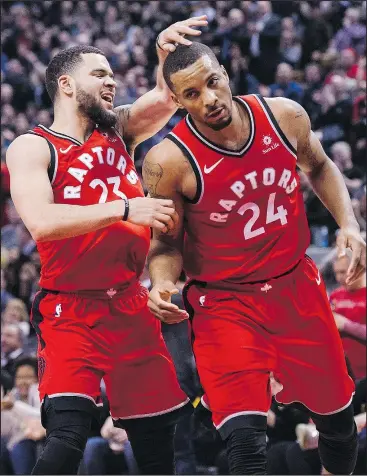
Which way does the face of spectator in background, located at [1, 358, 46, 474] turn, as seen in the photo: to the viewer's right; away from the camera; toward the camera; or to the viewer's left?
toward the camera

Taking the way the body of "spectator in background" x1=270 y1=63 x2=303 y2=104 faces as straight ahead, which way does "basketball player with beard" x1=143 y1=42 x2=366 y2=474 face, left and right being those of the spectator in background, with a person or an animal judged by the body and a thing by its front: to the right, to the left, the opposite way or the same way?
the same way

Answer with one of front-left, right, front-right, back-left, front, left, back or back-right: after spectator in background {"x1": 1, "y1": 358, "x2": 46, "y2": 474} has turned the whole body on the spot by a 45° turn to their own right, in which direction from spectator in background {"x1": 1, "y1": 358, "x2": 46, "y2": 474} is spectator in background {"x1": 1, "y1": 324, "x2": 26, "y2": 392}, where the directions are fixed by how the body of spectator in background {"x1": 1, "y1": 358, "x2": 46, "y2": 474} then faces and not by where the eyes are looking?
back-right

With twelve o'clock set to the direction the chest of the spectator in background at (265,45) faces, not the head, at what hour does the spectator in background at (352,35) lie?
the spectator in background at (352,35) is roughly at 8 o'clock from the spectator in background at (265,45).

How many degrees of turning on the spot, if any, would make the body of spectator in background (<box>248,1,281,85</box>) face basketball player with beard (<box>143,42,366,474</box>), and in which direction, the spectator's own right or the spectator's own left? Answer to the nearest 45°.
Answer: approximately 45° to the spectator's own left

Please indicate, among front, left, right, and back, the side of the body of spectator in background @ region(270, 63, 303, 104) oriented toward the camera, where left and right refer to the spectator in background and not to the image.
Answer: front

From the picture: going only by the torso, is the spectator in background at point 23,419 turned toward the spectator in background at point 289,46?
no

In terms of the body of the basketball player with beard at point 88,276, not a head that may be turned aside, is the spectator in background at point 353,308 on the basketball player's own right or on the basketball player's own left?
on the basketball player's own left

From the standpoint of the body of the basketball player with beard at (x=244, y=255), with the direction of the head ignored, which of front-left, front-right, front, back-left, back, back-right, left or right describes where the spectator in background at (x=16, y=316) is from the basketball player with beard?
back-right

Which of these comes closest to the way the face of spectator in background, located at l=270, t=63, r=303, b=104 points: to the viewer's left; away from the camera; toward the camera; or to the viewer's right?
toward the camera

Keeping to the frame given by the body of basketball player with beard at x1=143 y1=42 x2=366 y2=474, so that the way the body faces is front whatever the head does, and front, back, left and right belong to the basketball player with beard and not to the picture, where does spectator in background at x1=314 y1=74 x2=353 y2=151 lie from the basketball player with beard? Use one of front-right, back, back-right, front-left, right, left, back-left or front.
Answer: back

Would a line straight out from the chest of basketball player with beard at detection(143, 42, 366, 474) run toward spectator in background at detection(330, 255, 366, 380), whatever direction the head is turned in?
no

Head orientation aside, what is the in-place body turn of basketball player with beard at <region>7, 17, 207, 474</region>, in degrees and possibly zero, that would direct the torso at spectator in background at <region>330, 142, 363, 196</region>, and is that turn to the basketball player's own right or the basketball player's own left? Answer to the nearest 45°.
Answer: approximately 90° to the basketball player's own left

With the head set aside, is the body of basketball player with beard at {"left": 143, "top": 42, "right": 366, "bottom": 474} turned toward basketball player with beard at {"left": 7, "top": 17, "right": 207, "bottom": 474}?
no

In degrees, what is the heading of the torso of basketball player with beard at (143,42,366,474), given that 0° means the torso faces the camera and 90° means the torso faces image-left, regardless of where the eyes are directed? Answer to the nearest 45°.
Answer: approximately 0°
